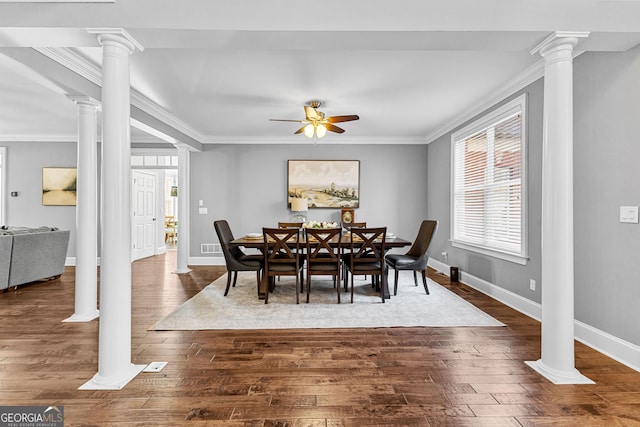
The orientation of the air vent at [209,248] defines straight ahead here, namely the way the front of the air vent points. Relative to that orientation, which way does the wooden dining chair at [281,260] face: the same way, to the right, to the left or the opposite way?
the opposite way

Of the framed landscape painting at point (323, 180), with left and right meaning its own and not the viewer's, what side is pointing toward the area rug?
front

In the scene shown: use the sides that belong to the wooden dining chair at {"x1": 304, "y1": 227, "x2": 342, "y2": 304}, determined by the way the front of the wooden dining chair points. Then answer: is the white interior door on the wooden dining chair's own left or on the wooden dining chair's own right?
on the wooden dining chair's own left

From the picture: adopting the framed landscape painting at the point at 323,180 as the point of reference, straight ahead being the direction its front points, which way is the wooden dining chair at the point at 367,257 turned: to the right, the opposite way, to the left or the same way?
the opposite way

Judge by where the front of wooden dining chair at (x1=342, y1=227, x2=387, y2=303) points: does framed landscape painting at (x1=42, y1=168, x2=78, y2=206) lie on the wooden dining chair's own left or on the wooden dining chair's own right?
on the wooden dining chair's own left

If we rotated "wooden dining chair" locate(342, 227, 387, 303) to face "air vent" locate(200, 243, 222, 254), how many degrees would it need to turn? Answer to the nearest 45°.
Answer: approximately 45° to its left

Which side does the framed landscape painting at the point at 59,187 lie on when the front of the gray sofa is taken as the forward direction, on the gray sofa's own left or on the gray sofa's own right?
on the gray sofa's own right

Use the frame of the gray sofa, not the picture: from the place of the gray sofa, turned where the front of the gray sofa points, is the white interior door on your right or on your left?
on your right

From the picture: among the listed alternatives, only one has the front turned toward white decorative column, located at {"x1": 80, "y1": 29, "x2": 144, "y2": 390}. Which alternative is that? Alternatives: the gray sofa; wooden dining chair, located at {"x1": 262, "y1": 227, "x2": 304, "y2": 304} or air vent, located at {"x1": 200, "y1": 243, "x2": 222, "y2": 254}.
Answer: the air vent

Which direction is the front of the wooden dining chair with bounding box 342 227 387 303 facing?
away from the camera

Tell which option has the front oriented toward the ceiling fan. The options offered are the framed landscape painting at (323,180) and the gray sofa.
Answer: the framed landscape painting

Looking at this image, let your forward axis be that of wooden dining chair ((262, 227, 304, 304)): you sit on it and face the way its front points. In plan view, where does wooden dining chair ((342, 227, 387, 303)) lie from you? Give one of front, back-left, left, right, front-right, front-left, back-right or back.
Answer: right

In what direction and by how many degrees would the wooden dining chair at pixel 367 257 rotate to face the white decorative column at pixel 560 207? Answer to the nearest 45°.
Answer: approximately 135° to its right

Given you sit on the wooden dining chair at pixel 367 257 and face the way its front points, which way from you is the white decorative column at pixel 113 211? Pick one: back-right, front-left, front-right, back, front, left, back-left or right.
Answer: back-left

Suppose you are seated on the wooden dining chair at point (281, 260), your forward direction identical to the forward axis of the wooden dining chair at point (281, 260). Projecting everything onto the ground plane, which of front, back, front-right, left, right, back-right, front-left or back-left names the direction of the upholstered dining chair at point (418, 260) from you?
right

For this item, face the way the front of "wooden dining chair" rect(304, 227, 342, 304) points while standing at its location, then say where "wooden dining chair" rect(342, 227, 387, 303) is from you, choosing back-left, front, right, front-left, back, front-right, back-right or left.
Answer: right

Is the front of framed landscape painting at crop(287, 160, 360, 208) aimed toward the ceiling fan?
yes

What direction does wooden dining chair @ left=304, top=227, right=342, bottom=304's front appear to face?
away from the camera
